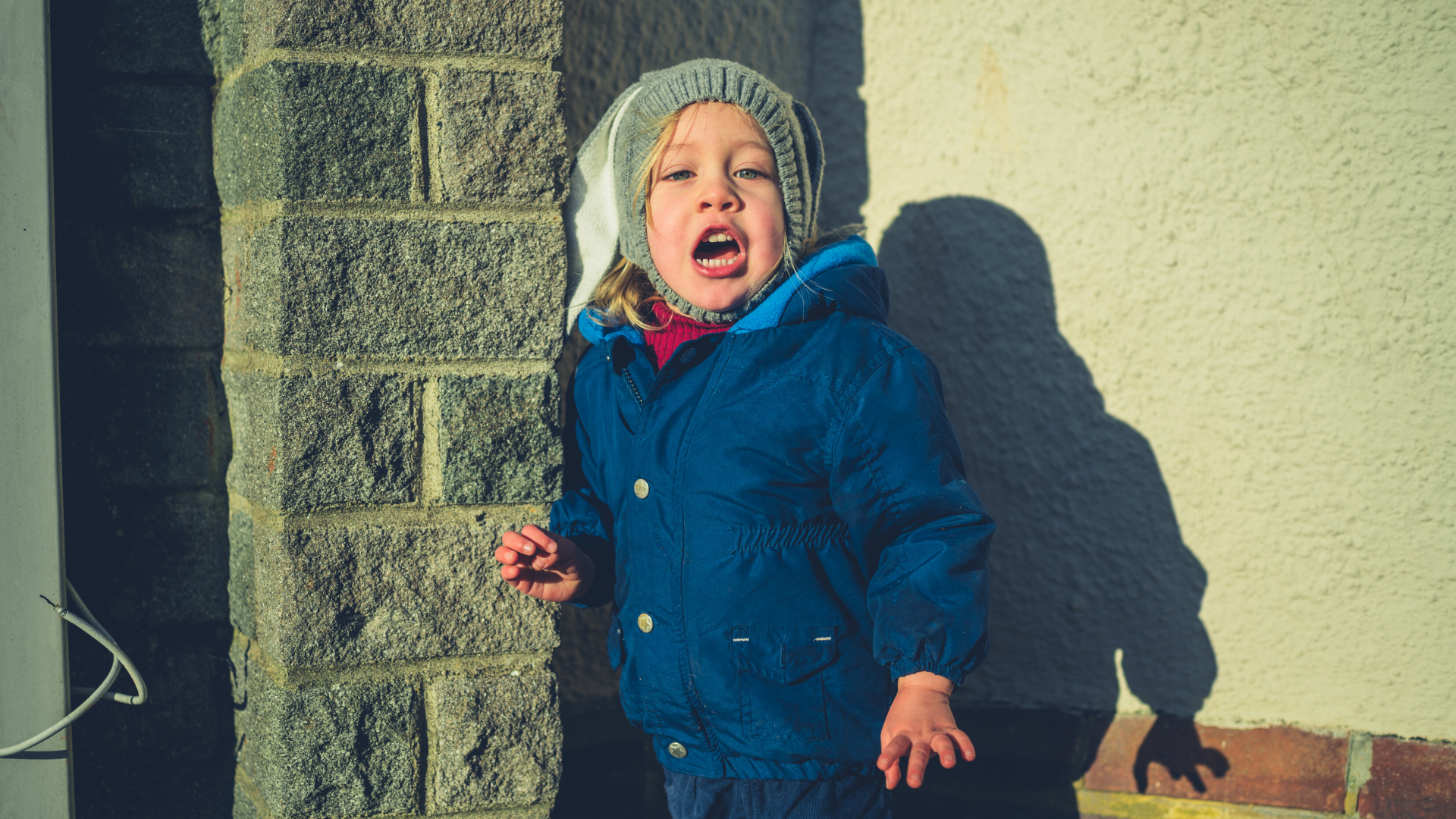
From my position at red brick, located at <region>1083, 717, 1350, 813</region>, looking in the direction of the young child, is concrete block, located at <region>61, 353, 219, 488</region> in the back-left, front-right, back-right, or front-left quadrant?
front-right

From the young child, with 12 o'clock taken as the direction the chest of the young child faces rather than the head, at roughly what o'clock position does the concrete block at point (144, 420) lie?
The concrete block is roughly at 2 o'clock from the young child.

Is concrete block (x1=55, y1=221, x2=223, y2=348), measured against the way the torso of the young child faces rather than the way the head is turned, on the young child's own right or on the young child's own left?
on the young child's own right

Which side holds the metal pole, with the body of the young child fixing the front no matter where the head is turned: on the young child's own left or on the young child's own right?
on the young child's own right

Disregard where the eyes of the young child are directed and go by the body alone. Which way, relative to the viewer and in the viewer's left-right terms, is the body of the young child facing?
facing the viewer and to the left of the viewer

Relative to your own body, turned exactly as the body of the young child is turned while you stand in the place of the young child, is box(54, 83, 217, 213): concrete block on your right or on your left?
on your right

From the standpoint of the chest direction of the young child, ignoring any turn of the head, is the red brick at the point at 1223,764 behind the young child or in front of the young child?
behind

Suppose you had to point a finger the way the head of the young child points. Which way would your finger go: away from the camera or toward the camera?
toward the camera

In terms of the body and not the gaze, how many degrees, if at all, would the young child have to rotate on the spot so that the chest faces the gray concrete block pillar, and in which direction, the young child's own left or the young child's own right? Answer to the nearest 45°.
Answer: approximately 45° to the young child's own right

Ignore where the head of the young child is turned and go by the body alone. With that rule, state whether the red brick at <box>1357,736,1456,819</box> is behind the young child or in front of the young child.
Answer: behind

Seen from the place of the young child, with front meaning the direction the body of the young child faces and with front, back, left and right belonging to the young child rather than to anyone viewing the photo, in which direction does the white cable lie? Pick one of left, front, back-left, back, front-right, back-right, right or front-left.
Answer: front-right
